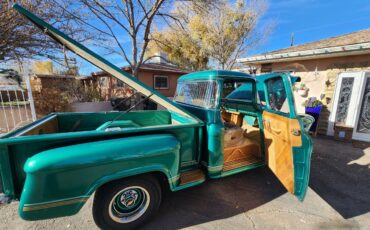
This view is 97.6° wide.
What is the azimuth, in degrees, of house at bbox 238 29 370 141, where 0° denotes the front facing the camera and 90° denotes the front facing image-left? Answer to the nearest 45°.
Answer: approximately 45°

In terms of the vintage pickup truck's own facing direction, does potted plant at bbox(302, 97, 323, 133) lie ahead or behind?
ahead

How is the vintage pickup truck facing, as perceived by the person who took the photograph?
facing away from the viewer and to the right of the viewer

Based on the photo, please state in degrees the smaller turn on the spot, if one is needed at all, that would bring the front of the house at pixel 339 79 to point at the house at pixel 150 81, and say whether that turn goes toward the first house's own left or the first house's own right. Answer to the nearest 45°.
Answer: approximately 45° to the first house's own right

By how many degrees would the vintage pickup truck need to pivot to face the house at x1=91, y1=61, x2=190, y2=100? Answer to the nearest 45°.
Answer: approximately 45° to its left

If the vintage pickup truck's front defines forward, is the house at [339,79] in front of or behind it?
in front
